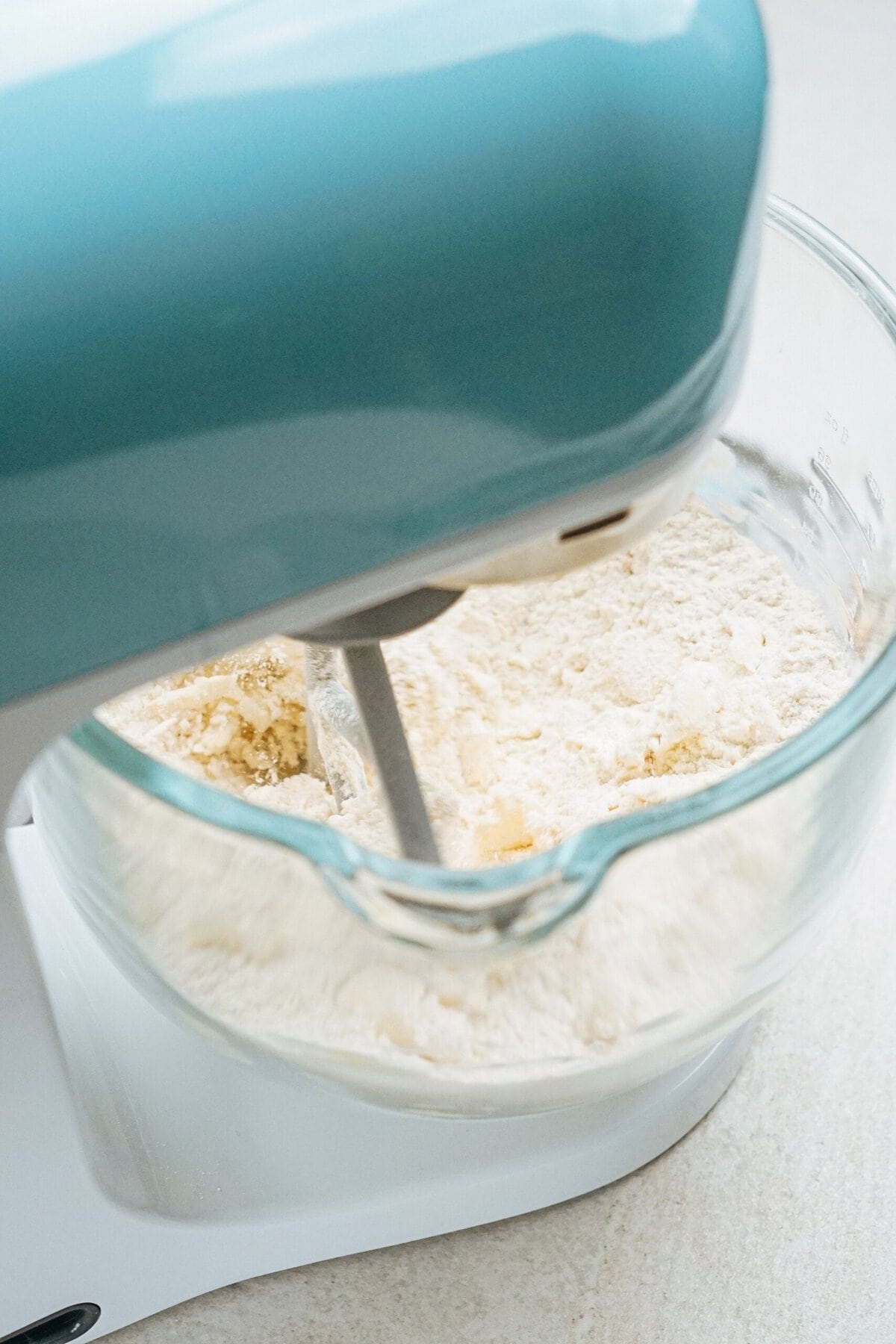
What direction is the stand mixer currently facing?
to the viewer's right
